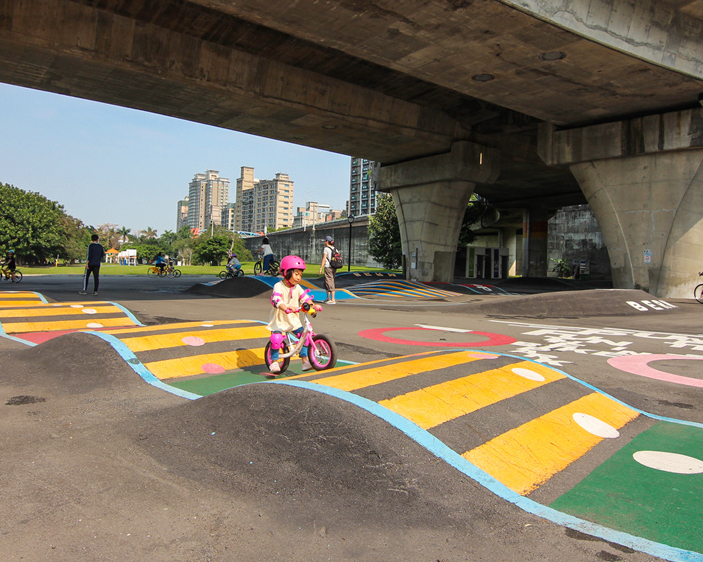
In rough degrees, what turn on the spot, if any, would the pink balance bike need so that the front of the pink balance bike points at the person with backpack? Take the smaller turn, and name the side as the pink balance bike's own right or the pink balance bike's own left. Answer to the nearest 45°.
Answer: approximately 135° to the pink balance bike's own left

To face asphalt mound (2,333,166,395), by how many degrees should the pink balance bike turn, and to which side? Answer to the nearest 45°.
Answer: approximately 135° to its right

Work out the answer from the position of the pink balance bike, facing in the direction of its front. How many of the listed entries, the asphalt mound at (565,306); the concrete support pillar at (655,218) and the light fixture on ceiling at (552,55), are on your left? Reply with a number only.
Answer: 3

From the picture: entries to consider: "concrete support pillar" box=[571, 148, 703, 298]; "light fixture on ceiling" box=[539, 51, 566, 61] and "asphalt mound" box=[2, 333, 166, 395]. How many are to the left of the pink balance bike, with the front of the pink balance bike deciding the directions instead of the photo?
2

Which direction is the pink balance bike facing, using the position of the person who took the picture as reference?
facing the viewer and to the right of the viewer

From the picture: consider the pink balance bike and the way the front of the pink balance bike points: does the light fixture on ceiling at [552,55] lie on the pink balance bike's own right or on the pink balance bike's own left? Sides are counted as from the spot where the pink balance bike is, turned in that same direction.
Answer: on the pink balance bike's own left

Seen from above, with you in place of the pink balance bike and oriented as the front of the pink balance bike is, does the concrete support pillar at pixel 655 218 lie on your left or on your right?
on your left

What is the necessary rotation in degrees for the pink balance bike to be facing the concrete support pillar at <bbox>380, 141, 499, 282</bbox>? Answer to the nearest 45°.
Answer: approximately 135° to its left

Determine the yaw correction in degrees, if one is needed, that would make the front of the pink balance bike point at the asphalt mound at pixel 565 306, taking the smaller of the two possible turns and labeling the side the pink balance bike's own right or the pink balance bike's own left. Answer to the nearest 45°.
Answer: approximately 90° to the pink balance bike's own left

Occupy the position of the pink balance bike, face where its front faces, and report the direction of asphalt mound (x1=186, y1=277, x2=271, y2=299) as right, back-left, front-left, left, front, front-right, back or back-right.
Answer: back-left

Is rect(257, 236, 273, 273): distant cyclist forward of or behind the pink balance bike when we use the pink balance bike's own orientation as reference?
behind

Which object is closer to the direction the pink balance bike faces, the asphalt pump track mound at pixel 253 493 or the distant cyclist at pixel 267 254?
the asphalt pump track mound

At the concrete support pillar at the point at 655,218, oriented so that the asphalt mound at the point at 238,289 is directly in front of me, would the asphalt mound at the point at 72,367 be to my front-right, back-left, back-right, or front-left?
front-left
